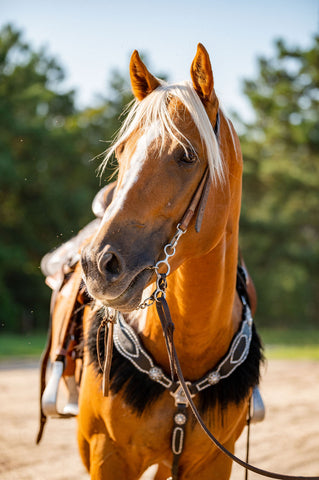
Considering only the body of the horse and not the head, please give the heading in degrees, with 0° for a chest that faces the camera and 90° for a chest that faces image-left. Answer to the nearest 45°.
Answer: approximately 0°
